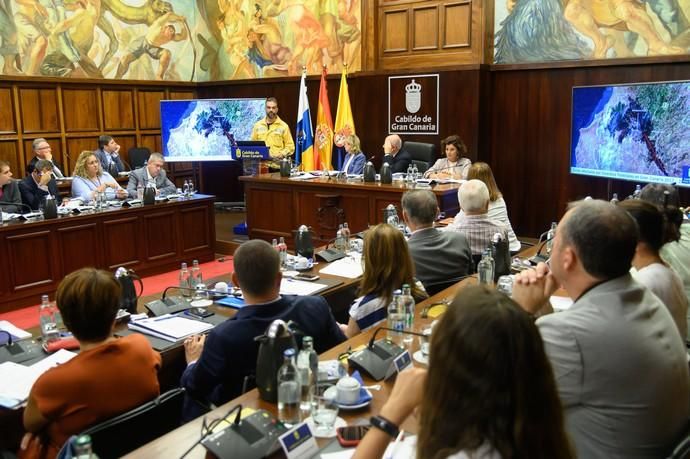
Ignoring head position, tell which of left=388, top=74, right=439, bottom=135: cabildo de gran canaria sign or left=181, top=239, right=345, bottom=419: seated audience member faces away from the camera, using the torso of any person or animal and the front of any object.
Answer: the seated audience member

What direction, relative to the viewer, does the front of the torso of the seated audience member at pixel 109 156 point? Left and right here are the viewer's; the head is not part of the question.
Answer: facing the viewer and to the right of the viewer

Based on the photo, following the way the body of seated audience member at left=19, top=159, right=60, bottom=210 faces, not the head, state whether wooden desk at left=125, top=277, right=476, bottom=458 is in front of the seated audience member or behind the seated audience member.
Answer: in front

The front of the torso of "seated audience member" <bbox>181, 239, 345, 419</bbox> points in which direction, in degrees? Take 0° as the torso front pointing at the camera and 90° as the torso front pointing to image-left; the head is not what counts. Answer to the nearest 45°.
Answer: approximately 180°

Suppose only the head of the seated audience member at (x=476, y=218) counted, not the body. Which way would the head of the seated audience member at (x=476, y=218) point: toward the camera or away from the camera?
away from the camera

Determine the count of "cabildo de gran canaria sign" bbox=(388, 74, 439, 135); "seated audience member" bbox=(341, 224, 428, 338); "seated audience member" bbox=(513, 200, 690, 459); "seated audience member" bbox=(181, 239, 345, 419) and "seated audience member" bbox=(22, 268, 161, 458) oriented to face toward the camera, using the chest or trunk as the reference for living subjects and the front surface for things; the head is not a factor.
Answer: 1

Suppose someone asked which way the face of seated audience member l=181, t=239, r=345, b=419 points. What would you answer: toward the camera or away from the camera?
away from the camera

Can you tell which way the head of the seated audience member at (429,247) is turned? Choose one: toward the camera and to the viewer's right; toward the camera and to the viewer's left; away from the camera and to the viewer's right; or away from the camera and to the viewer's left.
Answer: away from the camera and to the viewer's left

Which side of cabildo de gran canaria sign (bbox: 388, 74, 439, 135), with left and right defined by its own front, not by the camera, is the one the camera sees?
front

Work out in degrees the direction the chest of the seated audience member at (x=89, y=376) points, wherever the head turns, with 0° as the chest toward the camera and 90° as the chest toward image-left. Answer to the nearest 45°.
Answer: approximately 135°

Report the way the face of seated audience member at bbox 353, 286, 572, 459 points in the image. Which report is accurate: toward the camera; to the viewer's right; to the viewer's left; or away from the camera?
away from the camera

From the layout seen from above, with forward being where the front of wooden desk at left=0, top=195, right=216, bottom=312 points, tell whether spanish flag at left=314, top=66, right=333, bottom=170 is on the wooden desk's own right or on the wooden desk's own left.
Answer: on the wooden desk's own left

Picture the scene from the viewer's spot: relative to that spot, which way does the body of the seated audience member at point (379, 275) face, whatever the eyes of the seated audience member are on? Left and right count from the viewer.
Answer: facing away from the viewer and to the left of the viewer

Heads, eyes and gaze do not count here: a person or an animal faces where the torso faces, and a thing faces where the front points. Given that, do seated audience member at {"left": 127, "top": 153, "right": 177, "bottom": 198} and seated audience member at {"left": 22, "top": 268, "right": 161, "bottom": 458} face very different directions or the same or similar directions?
very different directions

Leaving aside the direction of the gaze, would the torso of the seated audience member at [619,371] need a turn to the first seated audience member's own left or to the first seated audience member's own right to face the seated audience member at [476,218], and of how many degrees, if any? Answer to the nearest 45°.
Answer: approximately 45° to the first seated audience member's own right

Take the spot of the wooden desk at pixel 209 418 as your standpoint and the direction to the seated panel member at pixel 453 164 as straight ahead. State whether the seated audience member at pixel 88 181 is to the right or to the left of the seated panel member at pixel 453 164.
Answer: left

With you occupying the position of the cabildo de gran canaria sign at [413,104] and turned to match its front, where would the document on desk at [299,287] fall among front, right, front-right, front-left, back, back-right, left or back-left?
front
